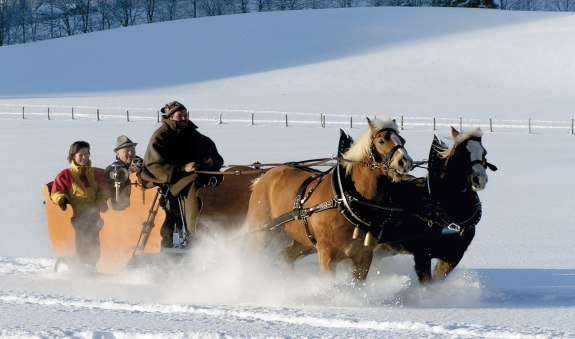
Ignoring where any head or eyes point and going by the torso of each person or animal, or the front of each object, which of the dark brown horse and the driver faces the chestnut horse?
the driver

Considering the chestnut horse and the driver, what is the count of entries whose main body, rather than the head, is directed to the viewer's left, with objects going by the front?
0

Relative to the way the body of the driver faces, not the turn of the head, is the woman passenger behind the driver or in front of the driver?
behind

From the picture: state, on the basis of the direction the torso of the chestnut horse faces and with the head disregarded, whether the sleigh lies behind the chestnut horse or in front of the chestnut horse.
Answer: behind

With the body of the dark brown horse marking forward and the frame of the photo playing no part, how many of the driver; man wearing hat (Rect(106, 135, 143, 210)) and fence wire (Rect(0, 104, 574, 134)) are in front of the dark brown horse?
0

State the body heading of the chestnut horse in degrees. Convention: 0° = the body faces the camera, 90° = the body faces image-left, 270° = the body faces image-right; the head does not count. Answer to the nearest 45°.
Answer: approximately 315°

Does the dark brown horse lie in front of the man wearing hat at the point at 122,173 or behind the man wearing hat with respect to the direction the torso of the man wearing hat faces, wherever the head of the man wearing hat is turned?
in front

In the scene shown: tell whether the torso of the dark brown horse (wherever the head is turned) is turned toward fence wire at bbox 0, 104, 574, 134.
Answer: no

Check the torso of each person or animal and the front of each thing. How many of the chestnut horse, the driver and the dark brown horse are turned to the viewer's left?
0

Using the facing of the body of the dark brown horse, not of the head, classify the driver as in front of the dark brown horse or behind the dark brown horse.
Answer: behind

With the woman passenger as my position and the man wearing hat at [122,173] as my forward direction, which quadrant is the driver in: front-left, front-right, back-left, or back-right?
front-right

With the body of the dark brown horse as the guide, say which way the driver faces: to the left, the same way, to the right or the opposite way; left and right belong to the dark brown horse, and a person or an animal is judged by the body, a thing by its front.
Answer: the same way

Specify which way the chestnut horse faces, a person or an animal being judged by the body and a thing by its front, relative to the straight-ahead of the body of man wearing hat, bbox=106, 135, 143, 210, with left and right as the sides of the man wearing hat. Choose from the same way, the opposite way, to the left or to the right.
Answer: the same way

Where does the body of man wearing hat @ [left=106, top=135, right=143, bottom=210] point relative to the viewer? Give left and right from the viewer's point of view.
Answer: facing the viewer and to the right of the viewer

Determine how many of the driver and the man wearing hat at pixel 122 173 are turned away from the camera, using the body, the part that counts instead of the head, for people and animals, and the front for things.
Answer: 0

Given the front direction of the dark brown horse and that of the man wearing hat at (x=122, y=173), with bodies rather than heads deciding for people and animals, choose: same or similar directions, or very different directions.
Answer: same or similar directions

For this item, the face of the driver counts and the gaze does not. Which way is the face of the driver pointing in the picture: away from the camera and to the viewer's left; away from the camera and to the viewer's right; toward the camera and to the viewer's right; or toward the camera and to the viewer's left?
toward the camera and to the viewer's right

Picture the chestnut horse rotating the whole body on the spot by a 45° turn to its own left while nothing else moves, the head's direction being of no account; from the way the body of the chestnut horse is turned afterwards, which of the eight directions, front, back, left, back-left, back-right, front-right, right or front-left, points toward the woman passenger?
back-left

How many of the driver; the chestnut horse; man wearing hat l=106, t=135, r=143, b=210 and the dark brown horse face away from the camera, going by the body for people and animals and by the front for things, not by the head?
0

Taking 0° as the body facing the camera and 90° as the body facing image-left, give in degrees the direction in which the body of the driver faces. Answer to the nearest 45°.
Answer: approximately 315°
